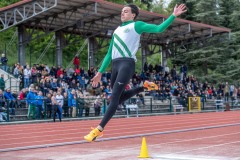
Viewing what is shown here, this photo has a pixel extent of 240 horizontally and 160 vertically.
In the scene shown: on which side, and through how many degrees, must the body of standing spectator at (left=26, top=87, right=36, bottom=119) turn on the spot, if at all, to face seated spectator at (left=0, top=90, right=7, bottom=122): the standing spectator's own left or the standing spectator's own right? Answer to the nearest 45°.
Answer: approximately 45° to the standing spectator's own right

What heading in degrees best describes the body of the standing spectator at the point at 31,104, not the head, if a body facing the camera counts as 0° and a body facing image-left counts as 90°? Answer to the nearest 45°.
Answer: approximately 0°

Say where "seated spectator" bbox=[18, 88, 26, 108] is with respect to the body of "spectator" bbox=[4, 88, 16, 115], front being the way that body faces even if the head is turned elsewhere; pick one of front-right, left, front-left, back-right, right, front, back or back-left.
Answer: left

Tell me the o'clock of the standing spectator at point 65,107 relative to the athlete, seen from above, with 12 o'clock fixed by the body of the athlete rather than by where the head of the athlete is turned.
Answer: The standing spectator is roughly at 4 o'clock from the athlete.

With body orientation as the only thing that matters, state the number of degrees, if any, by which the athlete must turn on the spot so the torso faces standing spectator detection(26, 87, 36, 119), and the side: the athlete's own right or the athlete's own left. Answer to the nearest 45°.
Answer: approximately 135° to the athlete's own right

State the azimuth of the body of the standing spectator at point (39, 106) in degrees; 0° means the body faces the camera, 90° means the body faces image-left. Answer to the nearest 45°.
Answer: approximately 0°

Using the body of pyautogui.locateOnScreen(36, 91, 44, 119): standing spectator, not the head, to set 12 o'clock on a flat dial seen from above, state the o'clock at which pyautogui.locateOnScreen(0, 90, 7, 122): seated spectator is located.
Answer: pyautogui.locateOnScreen(0, 90, 7, 122): seated spectator is roughly at 2 o'clock from pyautogui.locateOnScreen(36, 91, 44, 119): standing spectator.

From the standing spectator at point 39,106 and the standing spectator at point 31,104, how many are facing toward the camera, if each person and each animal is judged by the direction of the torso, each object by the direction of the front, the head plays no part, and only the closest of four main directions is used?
2

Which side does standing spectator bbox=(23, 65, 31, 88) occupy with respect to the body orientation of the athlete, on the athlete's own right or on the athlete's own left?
on the athlete's own right
